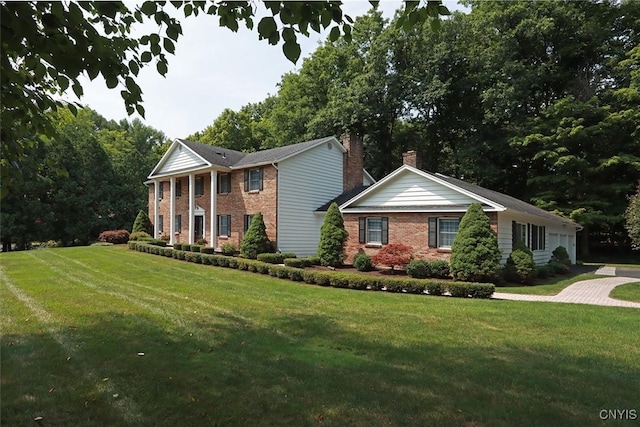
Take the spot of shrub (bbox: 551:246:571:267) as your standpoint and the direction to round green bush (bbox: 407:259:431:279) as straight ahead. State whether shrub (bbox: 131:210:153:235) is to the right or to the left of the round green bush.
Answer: right

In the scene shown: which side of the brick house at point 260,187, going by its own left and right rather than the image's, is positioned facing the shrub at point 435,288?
left

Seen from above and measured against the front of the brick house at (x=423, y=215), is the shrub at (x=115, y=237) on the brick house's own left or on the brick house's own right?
on the brick house's own right

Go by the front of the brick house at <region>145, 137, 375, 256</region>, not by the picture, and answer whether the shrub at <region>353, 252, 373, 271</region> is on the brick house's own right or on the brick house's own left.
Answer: on the brick house's own left

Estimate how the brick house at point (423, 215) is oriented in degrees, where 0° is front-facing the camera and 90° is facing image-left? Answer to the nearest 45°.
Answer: approximately 45°

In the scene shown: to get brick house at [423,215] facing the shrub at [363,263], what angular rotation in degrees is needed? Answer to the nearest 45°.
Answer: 0° — it already faces it

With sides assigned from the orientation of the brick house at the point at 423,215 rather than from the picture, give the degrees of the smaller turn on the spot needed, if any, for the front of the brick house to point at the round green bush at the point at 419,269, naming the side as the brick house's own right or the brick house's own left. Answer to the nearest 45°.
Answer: approximately 45° to the brick house's own left

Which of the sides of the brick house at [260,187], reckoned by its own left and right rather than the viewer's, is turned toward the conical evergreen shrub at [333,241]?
left

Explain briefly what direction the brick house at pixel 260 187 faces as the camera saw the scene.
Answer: facing the viewer and to the left of the viewer

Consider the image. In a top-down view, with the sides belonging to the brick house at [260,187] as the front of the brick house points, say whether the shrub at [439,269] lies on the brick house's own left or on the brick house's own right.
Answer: on the brick house's own left
